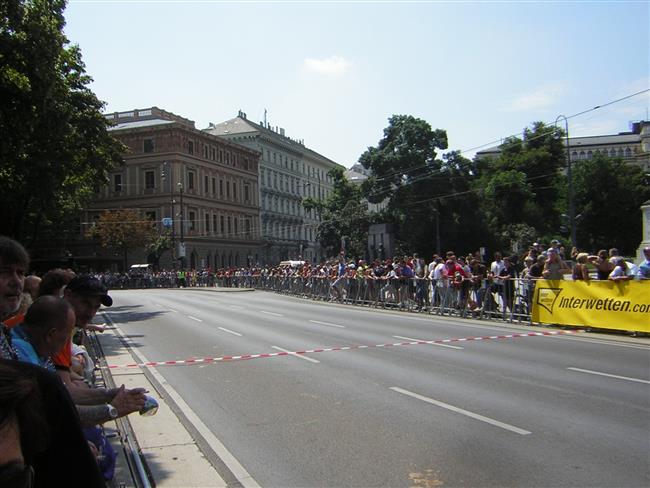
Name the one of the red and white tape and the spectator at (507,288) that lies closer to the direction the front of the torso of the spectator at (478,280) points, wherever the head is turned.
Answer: the red and white tape

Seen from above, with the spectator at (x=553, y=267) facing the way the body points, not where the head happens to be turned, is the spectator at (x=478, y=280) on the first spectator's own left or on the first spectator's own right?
on the first spectator's own right

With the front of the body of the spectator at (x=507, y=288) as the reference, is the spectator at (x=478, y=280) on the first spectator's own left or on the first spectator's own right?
on the first spectator's own right

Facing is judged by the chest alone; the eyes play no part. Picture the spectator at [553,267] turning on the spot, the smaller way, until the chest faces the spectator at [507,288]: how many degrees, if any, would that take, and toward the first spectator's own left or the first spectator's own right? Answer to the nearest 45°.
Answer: approximately 90° to the first spectator's own right

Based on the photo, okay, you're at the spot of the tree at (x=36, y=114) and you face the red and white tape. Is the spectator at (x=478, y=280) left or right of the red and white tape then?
left

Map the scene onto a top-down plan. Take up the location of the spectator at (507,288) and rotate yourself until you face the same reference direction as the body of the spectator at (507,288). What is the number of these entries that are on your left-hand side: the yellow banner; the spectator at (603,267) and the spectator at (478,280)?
2

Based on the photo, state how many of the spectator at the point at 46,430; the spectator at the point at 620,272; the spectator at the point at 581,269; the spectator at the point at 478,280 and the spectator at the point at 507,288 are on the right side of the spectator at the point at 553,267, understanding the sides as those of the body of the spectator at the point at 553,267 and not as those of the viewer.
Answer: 2

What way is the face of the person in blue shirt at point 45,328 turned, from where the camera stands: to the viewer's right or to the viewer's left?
to the viewer's right

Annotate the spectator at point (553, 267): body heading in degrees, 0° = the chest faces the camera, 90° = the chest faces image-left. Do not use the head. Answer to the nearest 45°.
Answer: approximately 45°

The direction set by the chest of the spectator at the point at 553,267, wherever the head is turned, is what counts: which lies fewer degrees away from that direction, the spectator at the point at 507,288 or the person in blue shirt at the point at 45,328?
the person in blue shirt
